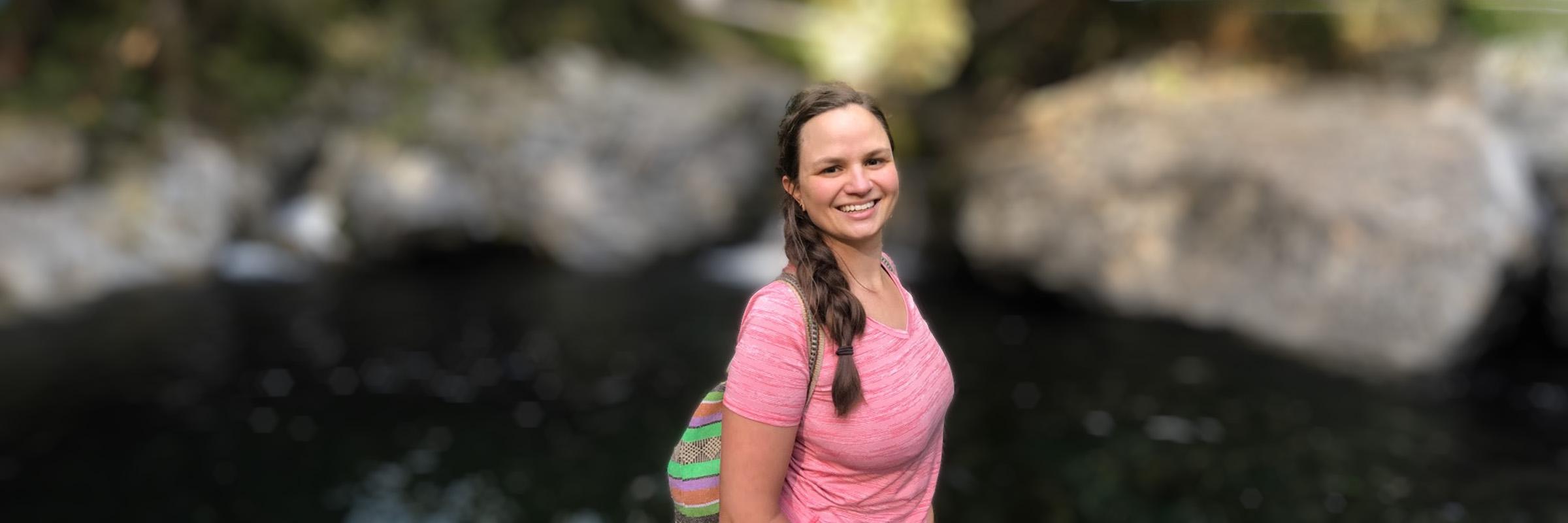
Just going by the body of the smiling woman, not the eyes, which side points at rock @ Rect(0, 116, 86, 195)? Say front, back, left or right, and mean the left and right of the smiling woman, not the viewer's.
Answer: back

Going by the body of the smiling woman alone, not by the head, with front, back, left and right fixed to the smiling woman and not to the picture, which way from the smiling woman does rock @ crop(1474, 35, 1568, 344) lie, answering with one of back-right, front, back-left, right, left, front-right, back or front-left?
left

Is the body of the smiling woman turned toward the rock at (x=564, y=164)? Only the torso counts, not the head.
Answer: no

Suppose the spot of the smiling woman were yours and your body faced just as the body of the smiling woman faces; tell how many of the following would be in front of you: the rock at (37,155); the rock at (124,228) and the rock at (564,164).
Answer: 0

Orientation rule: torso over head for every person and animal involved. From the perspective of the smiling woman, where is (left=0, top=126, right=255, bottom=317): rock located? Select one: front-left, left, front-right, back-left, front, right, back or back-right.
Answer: back

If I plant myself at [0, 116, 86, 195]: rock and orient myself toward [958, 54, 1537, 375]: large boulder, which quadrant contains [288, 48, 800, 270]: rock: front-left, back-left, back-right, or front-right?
front-left

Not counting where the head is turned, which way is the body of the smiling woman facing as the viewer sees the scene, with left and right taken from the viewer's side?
facing the viewer and to the right of the viewer

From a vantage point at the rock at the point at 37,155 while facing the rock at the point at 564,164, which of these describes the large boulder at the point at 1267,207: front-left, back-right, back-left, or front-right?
front-right
